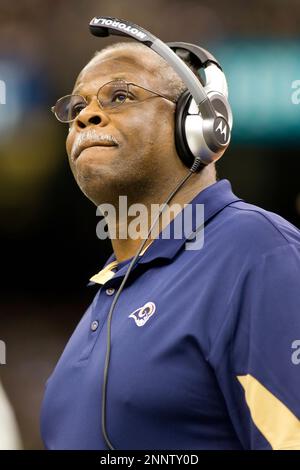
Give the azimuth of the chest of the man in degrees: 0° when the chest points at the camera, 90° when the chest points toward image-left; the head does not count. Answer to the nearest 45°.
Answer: approximately 45°
